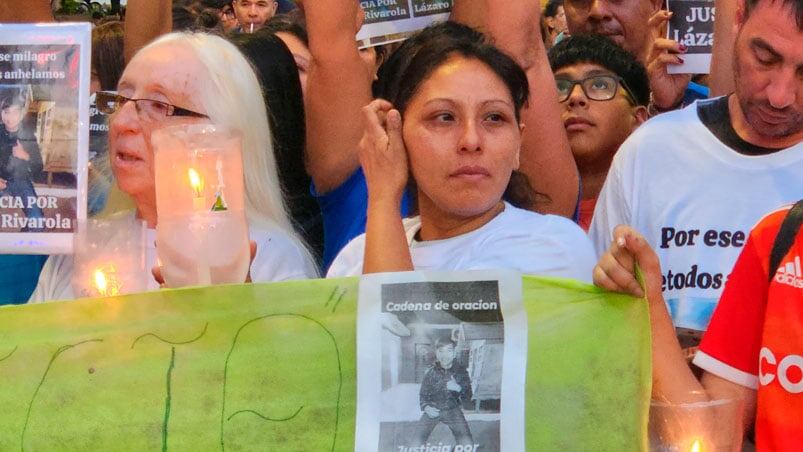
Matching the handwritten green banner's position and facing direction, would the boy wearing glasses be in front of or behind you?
behind

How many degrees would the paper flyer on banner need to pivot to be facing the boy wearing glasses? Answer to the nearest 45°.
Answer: approximately 180°

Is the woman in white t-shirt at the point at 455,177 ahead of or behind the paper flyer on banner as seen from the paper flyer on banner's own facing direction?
behind

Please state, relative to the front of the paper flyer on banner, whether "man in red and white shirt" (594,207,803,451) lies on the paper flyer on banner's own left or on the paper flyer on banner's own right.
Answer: on the paper flyer on banner's own left

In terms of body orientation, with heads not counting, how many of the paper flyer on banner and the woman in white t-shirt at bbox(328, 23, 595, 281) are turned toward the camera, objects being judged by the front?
2

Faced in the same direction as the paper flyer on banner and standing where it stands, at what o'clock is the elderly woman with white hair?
The elderly woman with white hair is roughly at 5 o'clock from the paper flyer on banner.

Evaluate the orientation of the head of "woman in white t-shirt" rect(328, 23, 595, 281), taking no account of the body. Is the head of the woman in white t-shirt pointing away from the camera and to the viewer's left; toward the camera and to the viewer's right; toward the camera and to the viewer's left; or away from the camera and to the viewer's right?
toward the camera and to the viewer's right

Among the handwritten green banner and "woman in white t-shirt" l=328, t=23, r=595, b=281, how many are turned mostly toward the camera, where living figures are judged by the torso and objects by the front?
2

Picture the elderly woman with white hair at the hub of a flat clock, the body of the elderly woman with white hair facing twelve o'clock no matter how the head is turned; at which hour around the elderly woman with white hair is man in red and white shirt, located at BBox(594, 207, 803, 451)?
The man in red and white shirt is roughly at 9 o'clock from the elderly woman with white hair.

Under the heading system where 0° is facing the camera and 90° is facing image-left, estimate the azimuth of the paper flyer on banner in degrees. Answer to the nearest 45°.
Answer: approximately 0°

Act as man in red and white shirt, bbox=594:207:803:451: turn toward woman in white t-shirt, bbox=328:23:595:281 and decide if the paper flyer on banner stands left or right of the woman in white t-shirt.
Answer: left
